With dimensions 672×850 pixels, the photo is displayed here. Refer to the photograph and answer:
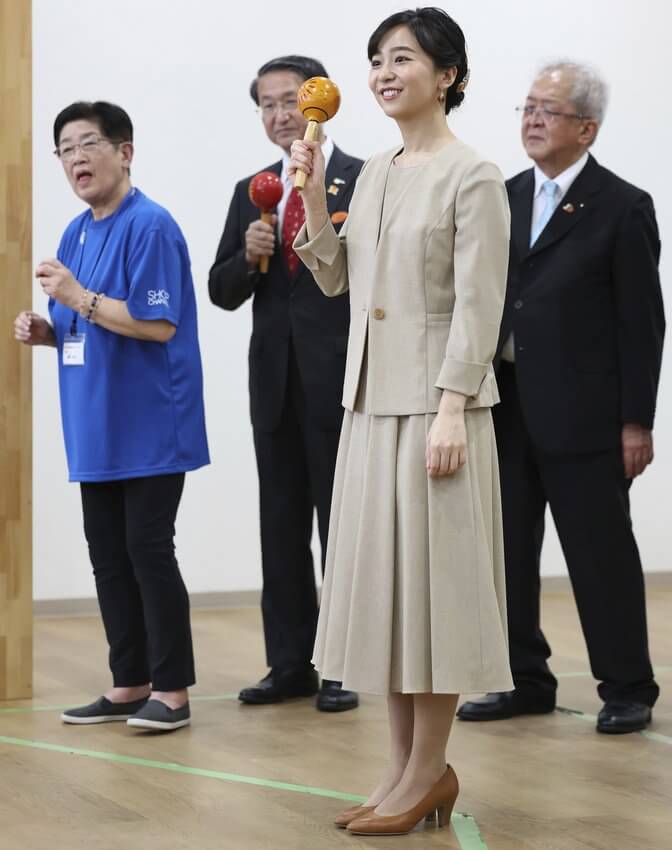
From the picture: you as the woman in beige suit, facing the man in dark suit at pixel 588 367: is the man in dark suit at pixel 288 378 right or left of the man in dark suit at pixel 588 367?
left

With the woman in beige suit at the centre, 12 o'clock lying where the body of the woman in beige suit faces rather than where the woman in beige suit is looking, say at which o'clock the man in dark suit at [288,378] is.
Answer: The man in dark suit is roughly at 4 o'clock from the woman in beige suit.

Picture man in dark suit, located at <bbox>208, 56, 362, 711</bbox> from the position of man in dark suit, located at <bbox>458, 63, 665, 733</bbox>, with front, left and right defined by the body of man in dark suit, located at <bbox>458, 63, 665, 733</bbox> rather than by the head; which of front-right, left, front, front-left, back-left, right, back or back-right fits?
front-right

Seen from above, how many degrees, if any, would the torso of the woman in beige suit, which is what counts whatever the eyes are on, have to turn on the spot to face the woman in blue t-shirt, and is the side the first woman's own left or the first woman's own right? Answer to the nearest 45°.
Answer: approximately 90° to the first woman's own right

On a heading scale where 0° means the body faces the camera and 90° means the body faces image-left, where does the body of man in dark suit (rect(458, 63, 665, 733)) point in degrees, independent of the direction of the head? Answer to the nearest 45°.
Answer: approximately 45°
